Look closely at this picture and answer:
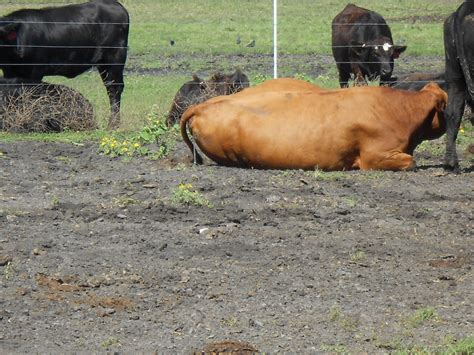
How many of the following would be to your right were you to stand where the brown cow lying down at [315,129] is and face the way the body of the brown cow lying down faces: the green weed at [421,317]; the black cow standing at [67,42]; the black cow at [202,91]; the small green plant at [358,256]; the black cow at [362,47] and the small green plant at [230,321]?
3

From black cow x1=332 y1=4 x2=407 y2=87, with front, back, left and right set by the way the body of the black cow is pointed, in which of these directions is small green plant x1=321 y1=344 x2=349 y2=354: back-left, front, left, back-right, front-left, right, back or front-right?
front-right

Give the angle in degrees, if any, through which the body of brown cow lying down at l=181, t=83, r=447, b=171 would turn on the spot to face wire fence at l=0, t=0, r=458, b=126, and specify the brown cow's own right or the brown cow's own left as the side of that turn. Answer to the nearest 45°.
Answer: approximately 90° to the brown cow's own left

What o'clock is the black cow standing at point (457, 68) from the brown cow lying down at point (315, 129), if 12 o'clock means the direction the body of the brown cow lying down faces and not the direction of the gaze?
The black cow standing is roughly at 11 o'clock from the brown cow lying down.

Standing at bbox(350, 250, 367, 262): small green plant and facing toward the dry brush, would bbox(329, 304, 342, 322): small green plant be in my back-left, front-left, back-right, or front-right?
back-left

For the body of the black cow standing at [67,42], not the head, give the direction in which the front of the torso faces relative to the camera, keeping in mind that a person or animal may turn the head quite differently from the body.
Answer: to the viewer's left

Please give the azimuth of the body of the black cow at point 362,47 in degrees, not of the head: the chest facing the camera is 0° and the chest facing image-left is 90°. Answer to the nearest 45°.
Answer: approximately 315°

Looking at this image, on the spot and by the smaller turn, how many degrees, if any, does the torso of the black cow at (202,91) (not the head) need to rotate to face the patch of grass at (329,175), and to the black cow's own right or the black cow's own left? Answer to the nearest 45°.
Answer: approximately 90° to the black cow's own left

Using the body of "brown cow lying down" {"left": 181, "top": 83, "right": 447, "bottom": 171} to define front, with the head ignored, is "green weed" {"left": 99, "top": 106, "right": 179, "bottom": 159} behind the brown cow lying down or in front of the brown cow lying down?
behind

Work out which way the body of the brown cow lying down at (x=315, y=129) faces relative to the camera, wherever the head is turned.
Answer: to the viewer's right
